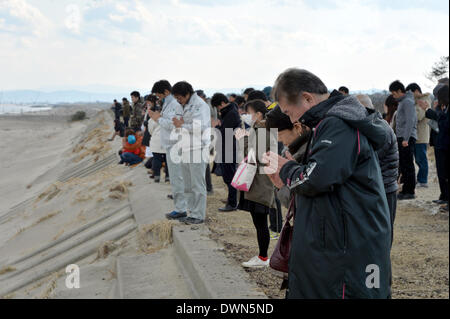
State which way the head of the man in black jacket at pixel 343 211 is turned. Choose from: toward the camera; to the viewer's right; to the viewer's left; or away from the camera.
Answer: to the viewer's left

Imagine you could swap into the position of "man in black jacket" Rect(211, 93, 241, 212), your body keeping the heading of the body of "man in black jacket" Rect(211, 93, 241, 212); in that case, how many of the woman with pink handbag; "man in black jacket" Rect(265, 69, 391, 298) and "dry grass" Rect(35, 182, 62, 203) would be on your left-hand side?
2

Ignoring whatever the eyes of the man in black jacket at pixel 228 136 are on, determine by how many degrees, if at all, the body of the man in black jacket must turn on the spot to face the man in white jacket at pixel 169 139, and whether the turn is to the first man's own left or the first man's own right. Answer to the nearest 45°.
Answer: approximately 45° to the first man's own left

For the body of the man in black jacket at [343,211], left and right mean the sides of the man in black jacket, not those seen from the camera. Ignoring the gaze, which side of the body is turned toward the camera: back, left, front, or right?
left

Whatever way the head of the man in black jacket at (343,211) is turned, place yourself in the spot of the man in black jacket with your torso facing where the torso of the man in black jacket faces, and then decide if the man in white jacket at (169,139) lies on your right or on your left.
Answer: on your right

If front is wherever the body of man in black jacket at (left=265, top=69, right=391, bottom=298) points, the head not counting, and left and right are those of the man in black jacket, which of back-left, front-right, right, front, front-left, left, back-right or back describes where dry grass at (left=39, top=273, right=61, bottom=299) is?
front-right

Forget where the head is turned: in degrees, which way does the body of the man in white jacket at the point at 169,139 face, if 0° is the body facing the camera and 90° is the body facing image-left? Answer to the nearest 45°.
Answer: approximately 90°

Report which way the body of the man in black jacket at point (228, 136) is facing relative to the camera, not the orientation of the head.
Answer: to the viewer's left

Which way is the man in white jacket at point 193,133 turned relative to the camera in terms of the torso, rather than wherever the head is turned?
to the viewer's left
